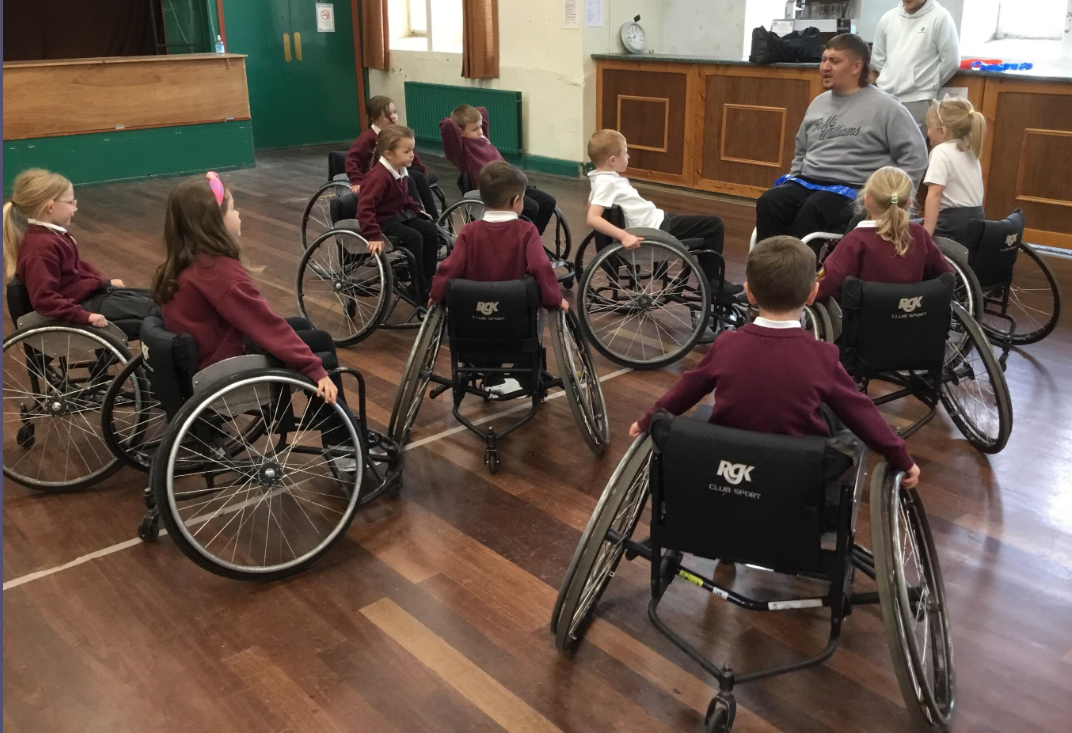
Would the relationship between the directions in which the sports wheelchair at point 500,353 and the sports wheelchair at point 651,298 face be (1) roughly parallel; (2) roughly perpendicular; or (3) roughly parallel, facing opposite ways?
roughly perpendicular

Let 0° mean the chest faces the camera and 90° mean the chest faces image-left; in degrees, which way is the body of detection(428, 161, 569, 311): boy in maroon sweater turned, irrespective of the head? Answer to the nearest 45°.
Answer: approximately 180°

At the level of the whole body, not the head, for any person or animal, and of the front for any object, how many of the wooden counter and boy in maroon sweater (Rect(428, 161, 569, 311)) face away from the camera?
1

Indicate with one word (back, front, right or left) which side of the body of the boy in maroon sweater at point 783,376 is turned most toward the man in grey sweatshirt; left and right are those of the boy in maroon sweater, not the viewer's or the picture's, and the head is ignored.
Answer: front

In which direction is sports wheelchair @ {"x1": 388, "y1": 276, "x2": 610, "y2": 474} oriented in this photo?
away from the camera

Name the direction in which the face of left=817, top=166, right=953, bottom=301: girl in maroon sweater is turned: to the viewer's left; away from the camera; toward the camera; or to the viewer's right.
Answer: away from the camera

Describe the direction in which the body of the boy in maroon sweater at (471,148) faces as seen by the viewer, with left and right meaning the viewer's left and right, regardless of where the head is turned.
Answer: facing the viewer and to the right of the viewer

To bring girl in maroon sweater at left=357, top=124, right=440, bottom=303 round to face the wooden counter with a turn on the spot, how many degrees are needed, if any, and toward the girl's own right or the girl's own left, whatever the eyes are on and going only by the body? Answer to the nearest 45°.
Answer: approximately 90° to the girl's own left

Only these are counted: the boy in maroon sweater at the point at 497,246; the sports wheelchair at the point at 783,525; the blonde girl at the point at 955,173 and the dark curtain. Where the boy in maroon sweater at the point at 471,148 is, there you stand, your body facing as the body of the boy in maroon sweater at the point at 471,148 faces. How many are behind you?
1

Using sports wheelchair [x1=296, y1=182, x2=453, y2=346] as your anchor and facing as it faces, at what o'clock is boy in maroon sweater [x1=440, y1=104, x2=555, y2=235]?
The boy in maroon sweater is roughly at 9 o'clock from the sports wheelchair.

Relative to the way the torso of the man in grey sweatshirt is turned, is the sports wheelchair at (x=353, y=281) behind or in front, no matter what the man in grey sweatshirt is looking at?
in front

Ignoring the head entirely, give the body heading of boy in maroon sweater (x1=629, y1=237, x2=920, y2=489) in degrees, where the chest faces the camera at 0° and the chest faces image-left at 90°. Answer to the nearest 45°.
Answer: approximately 180°

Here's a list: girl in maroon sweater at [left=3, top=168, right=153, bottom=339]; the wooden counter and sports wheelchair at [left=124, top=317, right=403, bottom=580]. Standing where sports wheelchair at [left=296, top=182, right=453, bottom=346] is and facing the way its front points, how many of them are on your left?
1

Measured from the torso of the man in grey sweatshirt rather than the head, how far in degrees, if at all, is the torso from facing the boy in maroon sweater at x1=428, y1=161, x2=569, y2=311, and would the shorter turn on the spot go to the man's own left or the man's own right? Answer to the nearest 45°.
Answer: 0° — they already face them

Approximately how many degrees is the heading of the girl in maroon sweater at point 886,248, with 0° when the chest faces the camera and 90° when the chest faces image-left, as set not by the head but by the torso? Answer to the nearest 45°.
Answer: approximately 180°

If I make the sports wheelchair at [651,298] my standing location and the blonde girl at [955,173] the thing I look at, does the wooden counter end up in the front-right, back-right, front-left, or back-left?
front-left

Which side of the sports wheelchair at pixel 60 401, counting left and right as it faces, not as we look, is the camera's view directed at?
right

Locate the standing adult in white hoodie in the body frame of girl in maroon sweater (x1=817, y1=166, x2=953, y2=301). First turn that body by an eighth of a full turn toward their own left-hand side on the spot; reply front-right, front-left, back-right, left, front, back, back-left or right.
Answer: front-right

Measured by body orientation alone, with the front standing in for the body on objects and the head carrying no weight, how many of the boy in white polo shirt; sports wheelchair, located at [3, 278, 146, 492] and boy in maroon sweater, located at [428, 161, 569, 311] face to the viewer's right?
2

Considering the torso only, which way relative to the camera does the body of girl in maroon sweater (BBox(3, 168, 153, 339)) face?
to the viewer's right
